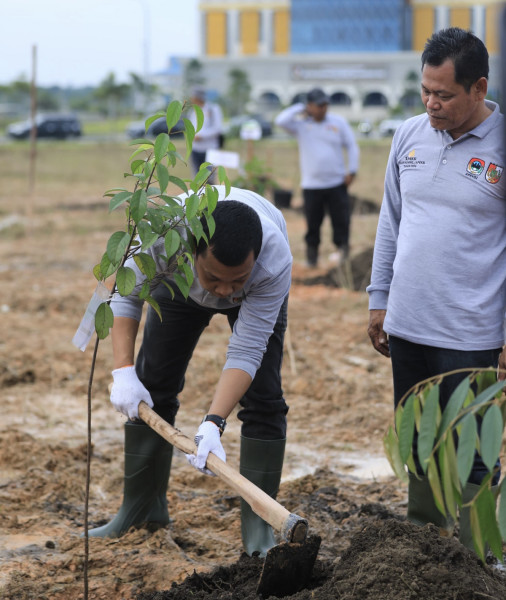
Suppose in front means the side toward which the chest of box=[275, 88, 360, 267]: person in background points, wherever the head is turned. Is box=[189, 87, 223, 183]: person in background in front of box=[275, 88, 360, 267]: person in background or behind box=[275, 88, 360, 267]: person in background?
behind

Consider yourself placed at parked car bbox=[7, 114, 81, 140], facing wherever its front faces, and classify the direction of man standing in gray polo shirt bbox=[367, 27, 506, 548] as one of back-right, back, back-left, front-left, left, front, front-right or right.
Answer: left

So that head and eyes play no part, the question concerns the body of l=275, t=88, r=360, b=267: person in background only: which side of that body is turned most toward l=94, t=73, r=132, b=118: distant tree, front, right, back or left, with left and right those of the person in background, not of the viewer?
back

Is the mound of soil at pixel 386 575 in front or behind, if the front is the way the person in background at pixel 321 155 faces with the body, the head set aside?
in front

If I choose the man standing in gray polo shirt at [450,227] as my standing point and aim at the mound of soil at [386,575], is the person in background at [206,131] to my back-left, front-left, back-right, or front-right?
back-right

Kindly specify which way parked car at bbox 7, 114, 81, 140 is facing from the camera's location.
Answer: facing to the left of the viewer

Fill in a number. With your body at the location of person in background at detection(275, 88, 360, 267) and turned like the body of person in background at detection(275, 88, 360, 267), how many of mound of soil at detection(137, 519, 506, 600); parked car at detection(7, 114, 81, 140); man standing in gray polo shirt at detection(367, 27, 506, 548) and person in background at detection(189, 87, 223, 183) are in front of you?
2

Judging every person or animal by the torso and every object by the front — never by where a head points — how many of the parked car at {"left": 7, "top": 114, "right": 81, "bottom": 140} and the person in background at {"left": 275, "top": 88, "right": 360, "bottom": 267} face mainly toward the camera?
1
